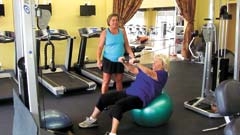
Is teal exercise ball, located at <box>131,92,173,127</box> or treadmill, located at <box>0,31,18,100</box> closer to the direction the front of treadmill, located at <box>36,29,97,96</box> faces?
the treadmill

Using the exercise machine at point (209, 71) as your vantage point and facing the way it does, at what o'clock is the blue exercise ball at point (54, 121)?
The blue exercise ball is roughly at 12 o'clock from the exercise machine.

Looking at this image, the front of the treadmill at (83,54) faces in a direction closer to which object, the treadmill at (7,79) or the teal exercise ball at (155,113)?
the treadmill

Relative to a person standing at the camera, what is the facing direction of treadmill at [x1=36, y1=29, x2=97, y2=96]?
facing away from the viewer and to the left of the viewer

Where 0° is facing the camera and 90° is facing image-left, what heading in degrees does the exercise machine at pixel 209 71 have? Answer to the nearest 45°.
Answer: approximately 45°

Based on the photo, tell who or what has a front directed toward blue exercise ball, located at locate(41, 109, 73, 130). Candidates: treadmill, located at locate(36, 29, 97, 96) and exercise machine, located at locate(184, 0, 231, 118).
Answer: the exercise machine

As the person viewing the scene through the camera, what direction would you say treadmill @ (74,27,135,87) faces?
facing away from the viewer and to the left of the viewer

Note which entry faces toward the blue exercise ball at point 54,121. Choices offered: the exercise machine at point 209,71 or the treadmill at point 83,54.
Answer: the exercise machine

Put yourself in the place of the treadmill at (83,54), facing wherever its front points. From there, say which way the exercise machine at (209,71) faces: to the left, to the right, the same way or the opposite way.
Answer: to the left
